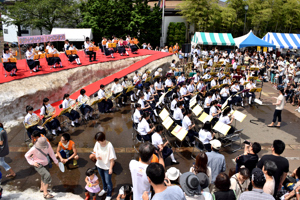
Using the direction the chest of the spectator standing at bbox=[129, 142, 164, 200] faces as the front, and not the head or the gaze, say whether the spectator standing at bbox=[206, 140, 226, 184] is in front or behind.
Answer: in front

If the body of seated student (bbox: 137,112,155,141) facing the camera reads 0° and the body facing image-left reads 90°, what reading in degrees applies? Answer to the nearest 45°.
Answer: approximately 270°

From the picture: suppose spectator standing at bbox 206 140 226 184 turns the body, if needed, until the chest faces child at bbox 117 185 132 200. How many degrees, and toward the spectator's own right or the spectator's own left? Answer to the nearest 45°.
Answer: approximately 135° to the spectator's own left

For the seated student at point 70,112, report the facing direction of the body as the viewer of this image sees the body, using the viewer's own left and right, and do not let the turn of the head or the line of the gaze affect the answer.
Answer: facing the viewer and to the right of the viewer

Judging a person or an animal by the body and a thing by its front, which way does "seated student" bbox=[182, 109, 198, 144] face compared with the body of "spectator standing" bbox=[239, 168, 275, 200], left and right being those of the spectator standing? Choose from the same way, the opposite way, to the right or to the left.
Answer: to the right

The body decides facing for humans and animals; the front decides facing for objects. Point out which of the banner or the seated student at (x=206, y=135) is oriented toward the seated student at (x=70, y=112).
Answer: the banner

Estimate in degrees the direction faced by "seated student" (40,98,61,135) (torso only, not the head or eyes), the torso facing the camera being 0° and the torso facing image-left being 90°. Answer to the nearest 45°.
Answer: approximately 315°

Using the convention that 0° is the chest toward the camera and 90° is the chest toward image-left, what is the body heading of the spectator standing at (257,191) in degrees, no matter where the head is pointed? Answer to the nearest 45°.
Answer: approximately 180°

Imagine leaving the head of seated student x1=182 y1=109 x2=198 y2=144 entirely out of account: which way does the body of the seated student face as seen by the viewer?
to the viewer's right

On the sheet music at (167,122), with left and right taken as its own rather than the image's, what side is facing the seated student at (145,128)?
front

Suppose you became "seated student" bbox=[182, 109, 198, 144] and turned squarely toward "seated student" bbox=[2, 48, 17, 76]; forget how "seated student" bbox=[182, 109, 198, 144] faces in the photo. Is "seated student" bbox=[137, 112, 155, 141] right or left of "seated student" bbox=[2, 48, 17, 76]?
left

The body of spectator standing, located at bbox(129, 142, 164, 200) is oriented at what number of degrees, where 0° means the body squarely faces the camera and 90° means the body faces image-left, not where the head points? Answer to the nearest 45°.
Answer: approximately 225°
